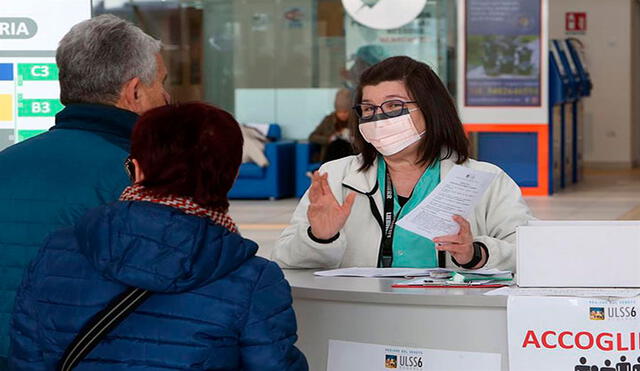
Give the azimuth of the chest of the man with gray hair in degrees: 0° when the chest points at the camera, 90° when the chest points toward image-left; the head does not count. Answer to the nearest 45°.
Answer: approximately 225°

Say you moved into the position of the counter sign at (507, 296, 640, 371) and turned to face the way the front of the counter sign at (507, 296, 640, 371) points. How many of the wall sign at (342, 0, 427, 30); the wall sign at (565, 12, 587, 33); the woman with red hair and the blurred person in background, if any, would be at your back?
3

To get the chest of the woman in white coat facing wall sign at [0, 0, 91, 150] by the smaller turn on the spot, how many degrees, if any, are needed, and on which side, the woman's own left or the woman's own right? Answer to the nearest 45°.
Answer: approximately 45° to the woman's own right

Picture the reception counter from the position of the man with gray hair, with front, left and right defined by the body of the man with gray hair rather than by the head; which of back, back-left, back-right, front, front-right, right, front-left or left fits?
front-right

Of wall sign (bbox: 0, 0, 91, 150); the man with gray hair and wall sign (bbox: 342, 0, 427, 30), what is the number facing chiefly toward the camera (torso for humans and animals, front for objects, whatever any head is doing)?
2

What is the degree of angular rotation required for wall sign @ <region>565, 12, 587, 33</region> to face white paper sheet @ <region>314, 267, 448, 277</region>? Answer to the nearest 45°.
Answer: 0° — it already faces it

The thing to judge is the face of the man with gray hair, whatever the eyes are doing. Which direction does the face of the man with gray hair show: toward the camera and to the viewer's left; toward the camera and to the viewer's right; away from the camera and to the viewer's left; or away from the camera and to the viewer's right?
away from the camera and to the viewer's right
